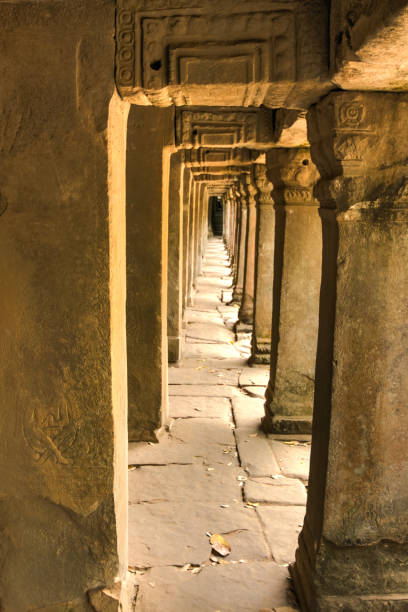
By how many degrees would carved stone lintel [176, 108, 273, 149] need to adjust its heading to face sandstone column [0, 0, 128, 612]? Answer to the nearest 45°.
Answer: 0° — it already faces it

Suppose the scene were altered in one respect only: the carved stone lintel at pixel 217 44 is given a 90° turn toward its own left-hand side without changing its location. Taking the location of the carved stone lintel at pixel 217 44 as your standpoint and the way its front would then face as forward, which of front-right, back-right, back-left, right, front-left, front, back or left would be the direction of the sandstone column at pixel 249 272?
left

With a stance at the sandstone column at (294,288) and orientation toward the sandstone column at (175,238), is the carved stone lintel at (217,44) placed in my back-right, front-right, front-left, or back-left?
back-left

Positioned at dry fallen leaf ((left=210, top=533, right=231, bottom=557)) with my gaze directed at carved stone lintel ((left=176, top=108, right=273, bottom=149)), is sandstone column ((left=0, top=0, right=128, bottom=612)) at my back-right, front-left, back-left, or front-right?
back-left

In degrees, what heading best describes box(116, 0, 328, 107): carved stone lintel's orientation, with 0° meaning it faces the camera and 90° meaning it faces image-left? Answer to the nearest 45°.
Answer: approximately 0°

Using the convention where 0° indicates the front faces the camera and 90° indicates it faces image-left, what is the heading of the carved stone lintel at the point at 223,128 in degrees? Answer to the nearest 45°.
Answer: approximately 0°

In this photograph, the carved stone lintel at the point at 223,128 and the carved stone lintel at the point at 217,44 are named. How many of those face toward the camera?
2
